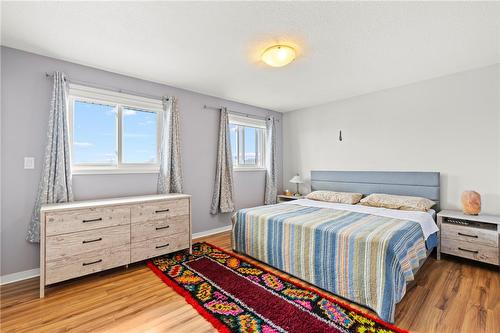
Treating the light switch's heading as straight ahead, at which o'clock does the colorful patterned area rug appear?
The colorful patterned area rug is roughly at 11 o'clock from the light switch.

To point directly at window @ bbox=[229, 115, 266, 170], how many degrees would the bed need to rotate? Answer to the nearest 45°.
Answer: approximately 90° to its right

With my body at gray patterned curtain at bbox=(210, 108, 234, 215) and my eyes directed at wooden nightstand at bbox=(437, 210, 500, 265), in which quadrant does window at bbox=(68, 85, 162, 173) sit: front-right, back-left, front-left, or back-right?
back-right

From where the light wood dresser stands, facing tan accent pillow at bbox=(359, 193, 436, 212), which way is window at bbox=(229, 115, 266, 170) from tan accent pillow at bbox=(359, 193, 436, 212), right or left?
left

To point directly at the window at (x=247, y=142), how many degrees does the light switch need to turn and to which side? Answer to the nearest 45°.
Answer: approximately 90° to its left

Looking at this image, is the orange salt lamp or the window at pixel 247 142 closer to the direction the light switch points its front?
the orange salt lamp

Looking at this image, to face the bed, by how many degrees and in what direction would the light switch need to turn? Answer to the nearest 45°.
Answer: approximately 45° to its left

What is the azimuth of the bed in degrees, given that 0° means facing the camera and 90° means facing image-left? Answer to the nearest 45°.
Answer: approximately 45°

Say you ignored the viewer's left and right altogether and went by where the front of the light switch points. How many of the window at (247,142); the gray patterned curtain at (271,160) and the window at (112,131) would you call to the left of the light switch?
3
